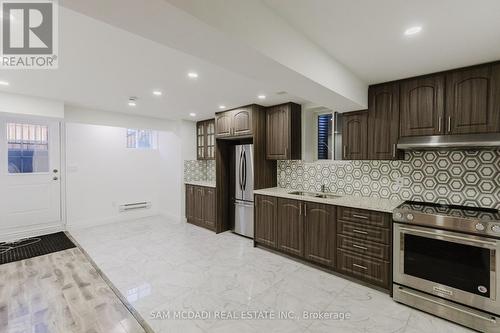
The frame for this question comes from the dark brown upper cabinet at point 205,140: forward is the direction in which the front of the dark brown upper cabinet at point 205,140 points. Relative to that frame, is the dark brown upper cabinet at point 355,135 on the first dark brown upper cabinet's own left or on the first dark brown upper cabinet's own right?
on the first dark brown upper cabinet's own left

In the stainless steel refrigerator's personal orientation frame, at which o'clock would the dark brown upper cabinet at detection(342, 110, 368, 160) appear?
The dark brown upper cabinet is roughly at 9 o'clock from the stainless steel refrigerator.

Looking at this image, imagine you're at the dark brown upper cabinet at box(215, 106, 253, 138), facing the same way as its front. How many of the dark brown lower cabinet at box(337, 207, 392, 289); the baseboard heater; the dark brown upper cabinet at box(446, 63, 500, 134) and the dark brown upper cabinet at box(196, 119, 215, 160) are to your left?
2

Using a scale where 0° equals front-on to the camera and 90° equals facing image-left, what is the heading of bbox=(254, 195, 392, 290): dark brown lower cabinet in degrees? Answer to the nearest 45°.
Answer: approximately 45°

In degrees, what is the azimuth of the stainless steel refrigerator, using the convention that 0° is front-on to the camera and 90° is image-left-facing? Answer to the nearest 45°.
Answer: approximately 45°

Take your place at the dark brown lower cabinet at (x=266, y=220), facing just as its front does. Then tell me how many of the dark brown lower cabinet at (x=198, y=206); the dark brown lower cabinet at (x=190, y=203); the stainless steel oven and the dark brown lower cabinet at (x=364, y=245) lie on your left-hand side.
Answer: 2

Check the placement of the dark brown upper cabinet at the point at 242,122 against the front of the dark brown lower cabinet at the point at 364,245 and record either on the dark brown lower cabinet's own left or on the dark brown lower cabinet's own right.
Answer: on the dark brown lower cabinet's own right

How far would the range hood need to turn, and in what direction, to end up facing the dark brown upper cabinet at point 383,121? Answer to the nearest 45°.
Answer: approximately 90° to its right

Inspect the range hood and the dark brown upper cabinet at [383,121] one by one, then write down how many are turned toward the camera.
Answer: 2

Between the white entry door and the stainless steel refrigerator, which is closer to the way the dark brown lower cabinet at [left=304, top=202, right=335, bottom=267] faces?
the white entry door

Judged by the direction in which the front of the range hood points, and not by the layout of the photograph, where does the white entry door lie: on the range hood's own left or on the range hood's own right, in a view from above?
on the range hood's own right
